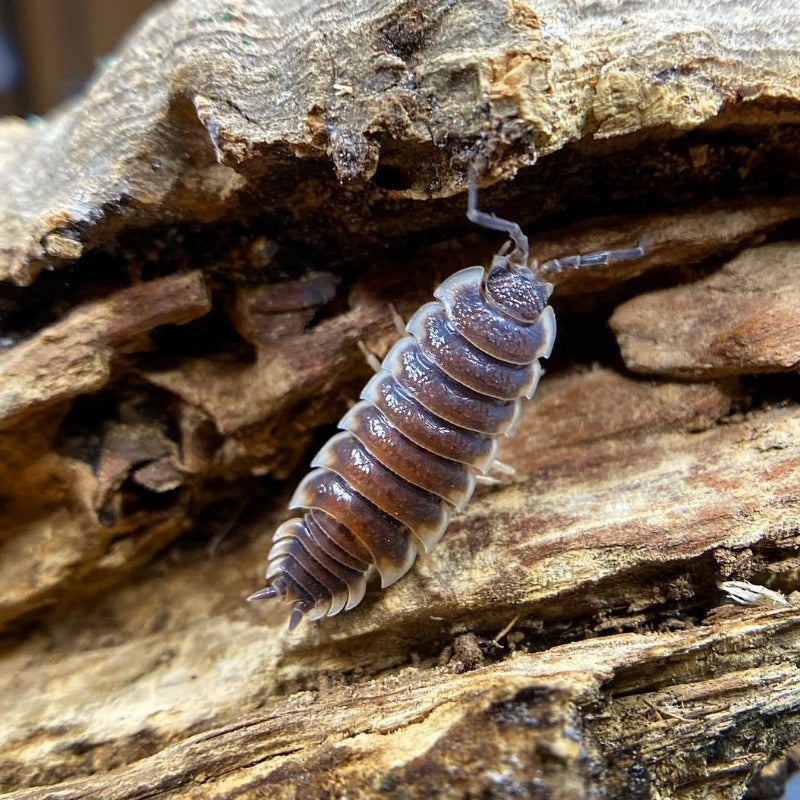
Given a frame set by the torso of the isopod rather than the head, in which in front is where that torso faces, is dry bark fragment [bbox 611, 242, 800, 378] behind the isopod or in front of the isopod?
in front

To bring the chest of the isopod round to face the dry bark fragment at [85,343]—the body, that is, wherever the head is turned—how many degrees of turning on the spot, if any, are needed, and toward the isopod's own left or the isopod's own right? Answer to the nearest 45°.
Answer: approximately 135° to the isopod's own left

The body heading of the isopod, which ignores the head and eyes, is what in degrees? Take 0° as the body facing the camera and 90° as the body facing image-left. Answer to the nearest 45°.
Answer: approximately 225°
